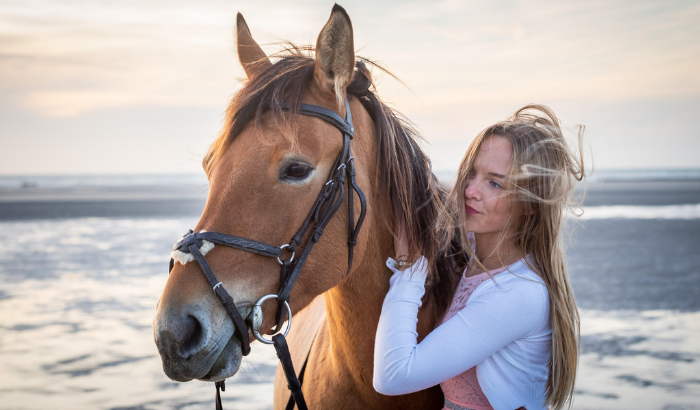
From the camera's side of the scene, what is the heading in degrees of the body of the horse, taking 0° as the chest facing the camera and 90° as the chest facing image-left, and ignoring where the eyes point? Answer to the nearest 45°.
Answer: approximately 45°

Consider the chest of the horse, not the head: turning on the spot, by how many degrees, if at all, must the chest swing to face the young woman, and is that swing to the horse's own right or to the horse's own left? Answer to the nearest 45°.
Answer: approximately 135° to the horse's own left
